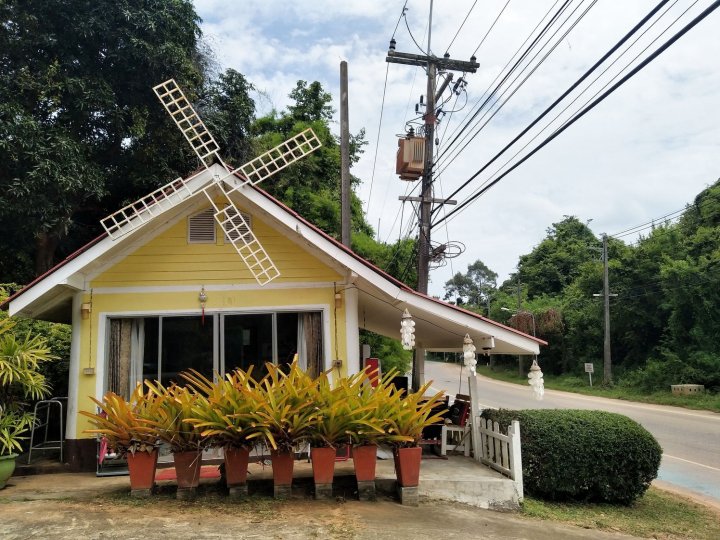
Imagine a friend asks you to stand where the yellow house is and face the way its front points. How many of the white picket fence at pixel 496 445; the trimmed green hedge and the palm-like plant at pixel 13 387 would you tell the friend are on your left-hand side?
2

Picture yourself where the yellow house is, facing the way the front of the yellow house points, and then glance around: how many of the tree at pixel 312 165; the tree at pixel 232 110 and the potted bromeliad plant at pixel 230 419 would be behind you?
2

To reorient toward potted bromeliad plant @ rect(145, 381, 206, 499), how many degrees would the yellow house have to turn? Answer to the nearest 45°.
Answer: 0° — it already faces it

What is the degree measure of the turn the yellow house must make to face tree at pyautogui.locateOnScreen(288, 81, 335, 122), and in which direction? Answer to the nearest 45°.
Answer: approximately 180°

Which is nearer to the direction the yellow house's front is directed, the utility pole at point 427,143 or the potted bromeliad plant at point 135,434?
the potted bromeliad plant

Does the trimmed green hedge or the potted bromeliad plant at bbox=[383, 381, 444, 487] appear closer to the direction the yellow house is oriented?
the potted bromeliad plant

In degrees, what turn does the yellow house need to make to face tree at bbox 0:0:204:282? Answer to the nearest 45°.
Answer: approximately 135° to its right

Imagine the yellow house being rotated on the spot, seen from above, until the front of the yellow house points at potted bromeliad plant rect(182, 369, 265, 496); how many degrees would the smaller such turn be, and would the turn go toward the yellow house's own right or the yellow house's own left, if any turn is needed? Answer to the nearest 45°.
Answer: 0° — it already faces it

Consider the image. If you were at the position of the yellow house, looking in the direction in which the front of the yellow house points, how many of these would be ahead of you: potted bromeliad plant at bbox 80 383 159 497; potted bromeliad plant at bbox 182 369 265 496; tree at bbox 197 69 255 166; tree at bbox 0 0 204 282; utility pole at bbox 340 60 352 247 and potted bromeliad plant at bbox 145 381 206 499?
3

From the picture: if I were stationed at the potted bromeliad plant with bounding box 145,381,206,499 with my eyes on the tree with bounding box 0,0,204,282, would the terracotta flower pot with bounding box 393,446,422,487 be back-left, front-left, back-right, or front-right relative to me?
back-right

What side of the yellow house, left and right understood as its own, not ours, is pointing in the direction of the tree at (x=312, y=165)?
back

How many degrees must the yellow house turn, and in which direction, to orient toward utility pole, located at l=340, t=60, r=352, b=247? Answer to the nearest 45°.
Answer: approximately 135° to its left

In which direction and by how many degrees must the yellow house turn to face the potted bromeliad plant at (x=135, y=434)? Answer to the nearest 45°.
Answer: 0° — it already faces it

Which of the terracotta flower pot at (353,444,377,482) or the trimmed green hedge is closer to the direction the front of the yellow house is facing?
the terracotta flower pot

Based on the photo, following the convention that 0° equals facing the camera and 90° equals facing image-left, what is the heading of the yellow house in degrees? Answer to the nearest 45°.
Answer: approximately 0°

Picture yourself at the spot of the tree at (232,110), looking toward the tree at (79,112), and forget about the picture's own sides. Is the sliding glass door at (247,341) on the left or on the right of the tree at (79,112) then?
left
